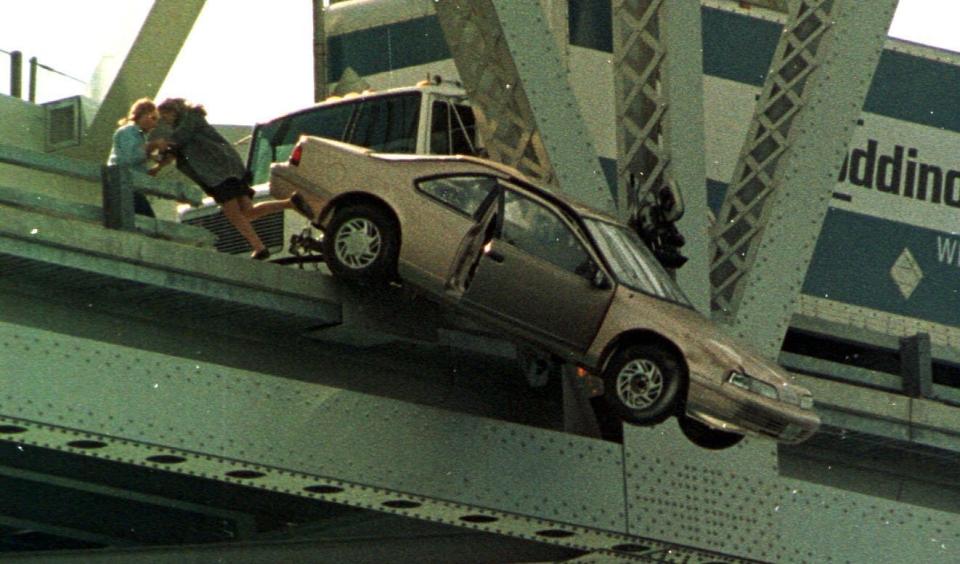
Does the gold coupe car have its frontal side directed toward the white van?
no

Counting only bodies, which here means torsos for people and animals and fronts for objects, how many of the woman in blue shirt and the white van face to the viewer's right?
1

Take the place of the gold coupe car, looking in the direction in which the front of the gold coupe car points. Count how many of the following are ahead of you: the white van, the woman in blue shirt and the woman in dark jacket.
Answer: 0

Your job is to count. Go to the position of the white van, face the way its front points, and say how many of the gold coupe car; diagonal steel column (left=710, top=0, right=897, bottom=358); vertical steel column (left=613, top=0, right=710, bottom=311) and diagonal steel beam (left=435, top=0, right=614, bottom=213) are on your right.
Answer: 0

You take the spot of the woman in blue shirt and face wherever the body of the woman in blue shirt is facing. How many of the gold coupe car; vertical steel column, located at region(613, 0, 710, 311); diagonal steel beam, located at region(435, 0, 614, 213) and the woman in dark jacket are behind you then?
0

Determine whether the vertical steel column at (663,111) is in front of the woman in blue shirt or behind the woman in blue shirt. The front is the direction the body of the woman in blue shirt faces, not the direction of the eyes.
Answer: in front

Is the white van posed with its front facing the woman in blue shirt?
yes

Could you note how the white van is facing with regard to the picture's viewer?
facing the viewer and to the left of the viewer

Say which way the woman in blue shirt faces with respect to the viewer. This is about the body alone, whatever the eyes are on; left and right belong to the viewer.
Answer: facing to the right of the viewer

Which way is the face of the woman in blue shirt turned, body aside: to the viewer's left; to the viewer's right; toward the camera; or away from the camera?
to the viewer's right

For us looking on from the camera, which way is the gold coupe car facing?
facing the viewer and to the right of the viewer

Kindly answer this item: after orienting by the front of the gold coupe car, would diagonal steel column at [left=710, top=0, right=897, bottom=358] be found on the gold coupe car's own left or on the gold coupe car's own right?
on the gold coupe car's own left
